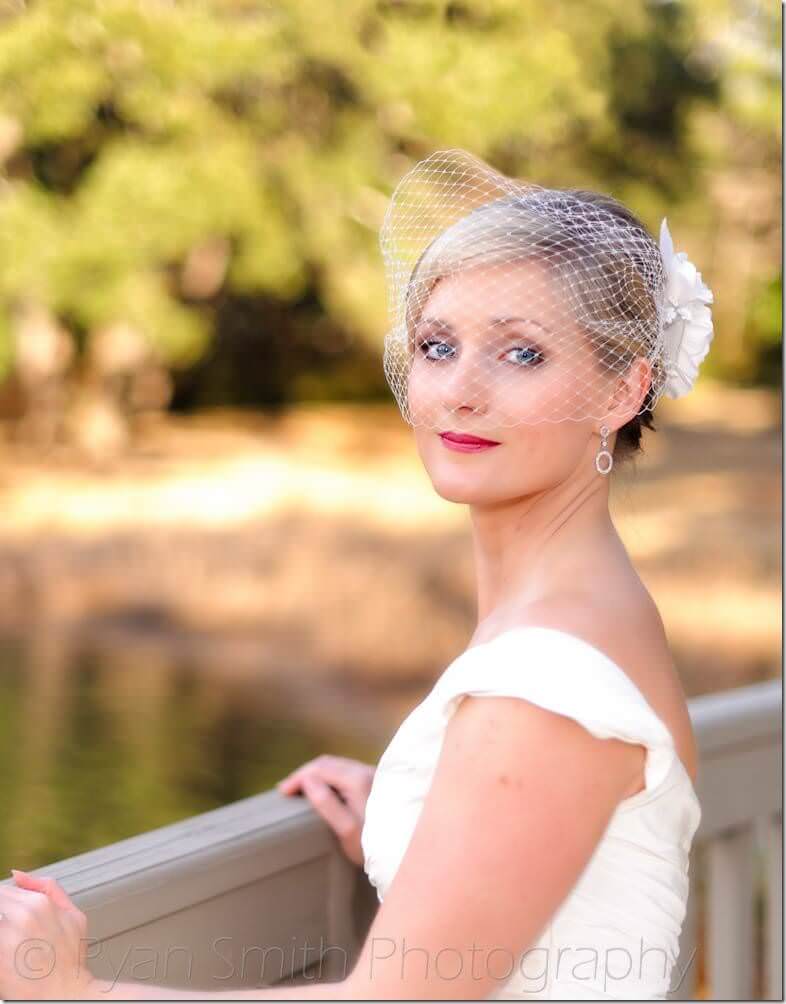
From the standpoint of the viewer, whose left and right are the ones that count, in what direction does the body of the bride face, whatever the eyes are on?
facing to the left of the viewer

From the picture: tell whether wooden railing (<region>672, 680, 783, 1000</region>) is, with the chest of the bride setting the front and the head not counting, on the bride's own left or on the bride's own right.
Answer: on the bride's own right
